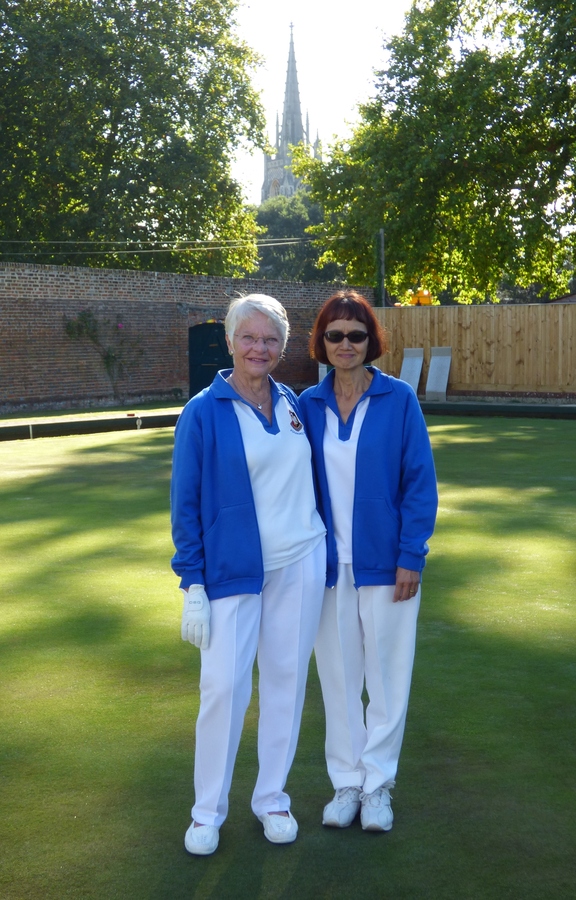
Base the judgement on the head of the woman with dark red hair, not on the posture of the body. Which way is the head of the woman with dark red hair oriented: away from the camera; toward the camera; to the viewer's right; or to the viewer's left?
toward the camera

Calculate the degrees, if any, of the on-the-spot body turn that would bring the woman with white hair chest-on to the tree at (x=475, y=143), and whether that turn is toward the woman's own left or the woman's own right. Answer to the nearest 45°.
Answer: approximately 180°

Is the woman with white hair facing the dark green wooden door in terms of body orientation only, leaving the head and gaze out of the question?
no

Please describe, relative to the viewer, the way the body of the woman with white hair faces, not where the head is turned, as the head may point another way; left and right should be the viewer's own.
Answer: facing the viewer

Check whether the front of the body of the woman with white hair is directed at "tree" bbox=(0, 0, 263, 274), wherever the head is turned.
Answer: no

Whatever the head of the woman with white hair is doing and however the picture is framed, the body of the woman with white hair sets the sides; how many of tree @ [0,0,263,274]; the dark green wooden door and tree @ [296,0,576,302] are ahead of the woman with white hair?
0

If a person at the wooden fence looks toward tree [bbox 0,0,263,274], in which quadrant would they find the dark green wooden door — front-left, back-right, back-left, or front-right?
front-left

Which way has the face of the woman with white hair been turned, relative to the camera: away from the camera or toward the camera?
toward the camera

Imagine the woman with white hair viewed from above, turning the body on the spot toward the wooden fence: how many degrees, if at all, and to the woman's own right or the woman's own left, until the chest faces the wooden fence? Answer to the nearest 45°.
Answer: approximately 180°

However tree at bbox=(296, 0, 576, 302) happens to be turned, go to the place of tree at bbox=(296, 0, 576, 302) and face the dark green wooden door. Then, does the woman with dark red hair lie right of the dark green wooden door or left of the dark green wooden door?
left
